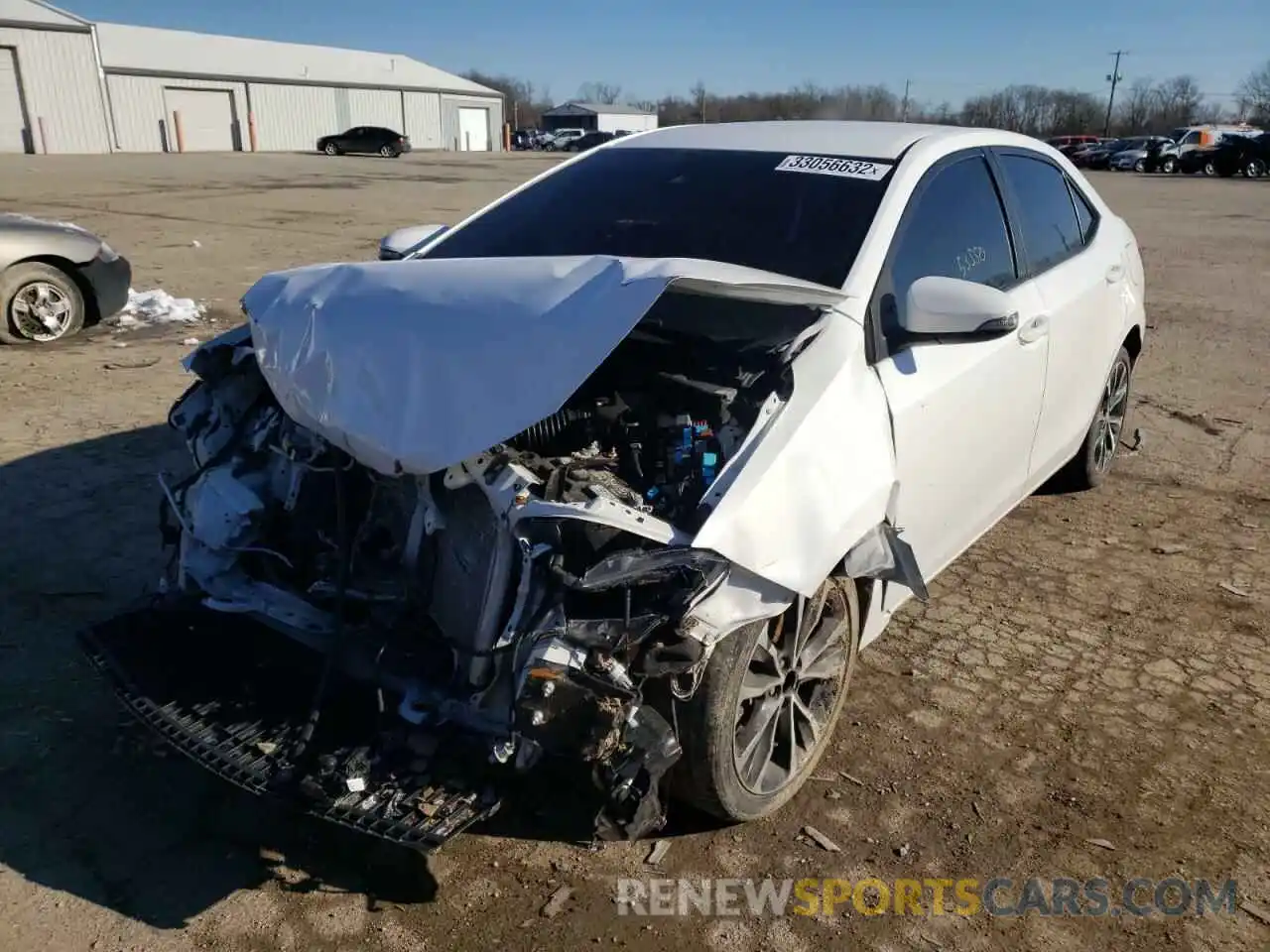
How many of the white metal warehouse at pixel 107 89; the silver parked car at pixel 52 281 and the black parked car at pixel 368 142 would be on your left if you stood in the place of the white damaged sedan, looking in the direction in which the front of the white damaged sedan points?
0

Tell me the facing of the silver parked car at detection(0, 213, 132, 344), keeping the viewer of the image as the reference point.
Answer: facing to the right of the viewer

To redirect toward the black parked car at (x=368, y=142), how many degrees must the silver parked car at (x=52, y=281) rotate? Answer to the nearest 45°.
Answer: approximately 90° to its left

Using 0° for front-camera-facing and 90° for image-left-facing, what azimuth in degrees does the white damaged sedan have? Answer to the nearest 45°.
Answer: approximately 45°

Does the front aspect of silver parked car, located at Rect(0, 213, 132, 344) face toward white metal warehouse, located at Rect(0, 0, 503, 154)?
no

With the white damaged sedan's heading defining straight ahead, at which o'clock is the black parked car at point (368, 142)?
The black parked car is roughly at 4 o'clock from the white damaged sedan.

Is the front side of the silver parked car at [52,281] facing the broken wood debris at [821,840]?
no
